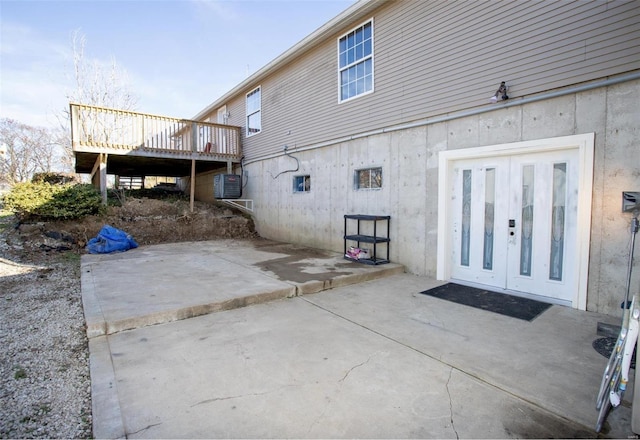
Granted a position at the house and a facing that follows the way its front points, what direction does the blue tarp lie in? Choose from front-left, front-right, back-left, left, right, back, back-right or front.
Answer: front-right

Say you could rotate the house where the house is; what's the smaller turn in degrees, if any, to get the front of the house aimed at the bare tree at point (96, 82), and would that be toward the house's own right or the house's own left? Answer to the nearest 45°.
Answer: approximately 90° to the house's own right

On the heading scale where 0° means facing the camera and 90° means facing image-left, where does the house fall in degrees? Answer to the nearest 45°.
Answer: approximately 45°

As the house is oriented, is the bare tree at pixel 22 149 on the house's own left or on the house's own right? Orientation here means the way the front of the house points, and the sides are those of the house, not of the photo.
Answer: on the house's own right

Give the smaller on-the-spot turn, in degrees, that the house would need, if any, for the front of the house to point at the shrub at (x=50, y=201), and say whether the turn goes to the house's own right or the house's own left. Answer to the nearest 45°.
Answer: approximately 45° to the house's own right

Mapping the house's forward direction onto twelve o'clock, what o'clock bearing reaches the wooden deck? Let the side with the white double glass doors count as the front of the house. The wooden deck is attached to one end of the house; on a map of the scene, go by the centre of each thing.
The wooden deck is roughly at 2 o'clock from the house.
